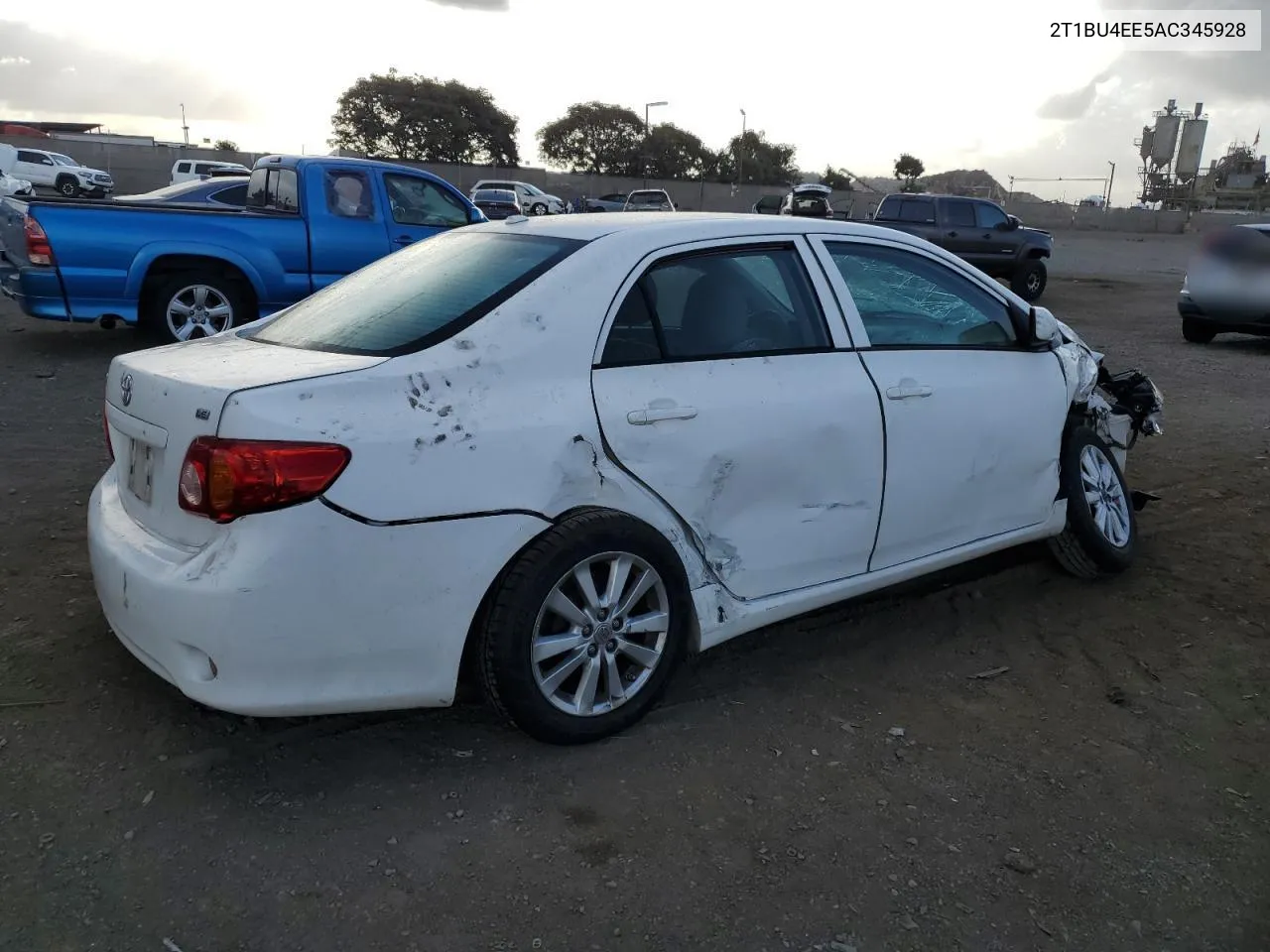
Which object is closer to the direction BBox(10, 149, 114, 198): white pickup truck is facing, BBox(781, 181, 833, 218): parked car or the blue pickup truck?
the parked car

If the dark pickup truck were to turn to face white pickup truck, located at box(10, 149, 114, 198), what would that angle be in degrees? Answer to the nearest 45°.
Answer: approximately 180°

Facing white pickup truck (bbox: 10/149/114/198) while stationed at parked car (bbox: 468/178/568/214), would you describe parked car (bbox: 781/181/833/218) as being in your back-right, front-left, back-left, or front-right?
back-left

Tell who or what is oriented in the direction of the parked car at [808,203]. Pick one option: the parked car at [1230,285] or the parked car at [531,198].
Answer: the parked car at [531,198]

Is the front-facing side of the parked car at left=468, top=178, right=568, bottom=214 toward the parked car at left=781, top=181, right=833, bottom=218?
yes

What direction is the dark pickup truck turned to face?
to the viewer's right

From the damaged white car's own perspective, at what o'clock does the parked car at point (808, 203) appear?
The parked car is roughly at 11 o'clock from the damaged white car.

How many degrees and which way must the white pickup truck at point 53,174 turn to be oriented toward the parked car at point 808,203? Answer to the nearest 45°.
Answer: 0° — it already faces it

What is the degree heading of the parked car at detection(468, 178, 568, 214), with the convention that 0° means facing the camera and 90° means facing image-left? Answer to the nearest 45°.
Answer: approximately 315°

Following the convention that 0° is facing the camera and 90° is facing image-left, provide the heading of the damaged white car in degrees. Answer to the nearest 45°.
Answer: approximately 225°
